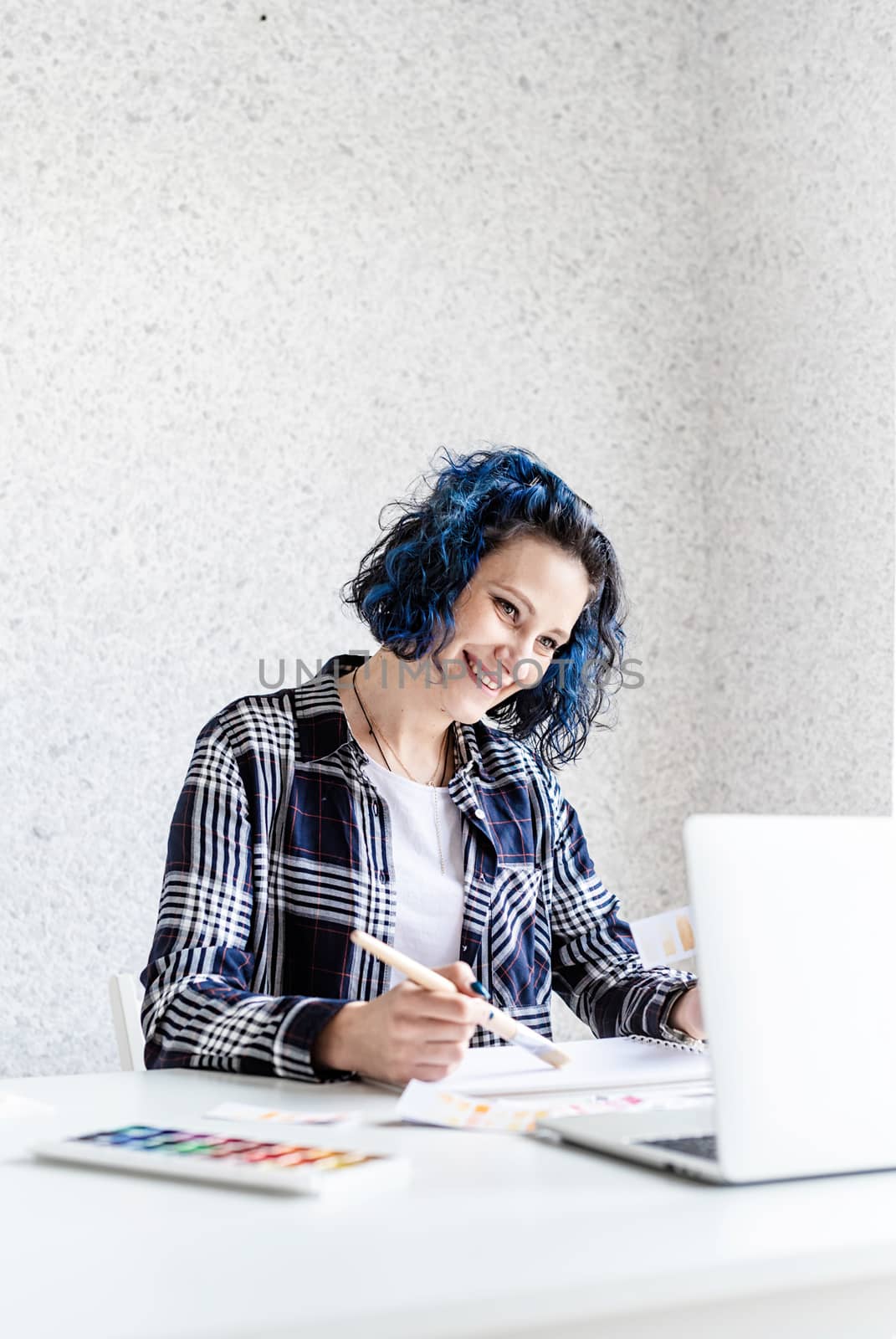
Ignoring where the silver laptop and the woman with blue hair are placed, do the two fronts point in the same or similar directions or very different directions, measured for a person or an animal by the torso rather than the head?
very different directions

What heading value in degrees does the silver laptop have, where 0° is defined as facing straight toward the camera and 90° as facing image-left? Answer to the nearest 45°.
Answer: approximately 135°

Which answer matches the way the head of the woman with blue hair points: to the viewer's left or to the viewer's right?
to the viewer's right

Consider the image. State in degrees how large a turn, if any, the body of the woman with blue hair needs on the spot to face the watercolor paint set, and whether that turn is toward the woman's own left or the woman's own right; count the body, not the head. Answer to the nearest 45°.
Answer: approximately 45° to the woman's own right

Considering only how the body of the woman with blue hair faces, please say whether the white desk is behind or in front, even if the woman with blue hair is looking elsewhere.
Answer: in front
